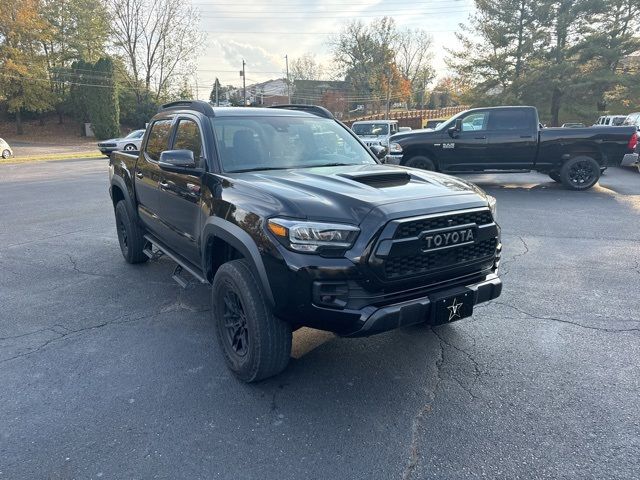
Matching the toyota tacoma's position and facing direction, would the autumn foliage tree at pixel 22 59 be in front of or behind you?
behind

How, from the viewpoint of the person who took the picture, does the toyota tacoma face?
facing the viewer and to the right of the viewer

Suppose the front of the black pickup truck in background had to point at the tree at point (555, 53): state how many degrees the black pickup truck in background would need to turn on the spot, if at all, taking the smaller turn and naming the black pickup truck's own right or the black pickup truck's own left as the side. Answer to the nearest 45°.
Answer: approximately 90° to the black pickup truck's own right

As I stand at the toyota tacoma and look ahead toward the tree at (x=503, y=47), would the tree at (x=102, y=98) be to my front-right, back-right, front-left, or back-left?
front-left

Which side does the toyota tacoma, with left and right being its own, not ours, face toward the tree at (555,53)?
left

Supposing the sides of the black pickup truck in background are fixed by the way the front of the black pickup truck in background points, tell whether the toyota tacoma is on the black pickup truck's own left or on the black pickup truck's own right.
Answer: on the black pickup truck's own left

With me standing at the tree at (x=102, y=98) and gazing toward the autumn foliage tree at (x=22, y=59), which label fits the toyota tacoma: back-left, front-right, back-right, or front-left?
back-left

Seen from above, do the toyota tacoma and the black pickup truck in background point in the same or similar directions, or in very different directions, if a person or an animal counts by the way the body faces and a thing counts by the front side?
very different directions

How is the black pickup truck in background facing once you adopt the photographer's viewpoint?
facing to the left of the viewer

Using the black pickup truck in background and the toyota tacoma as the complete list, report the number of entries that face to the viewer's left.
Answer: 1

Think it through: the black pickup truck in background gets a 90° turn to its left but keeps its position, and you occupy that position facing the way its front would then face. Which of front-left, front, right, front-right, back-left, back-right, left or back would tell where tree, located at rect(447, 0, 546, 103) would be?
back

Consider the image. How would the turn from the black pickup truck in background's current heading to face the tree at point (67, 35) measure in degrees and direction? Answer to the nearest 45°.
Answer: approximately 45° to its right
